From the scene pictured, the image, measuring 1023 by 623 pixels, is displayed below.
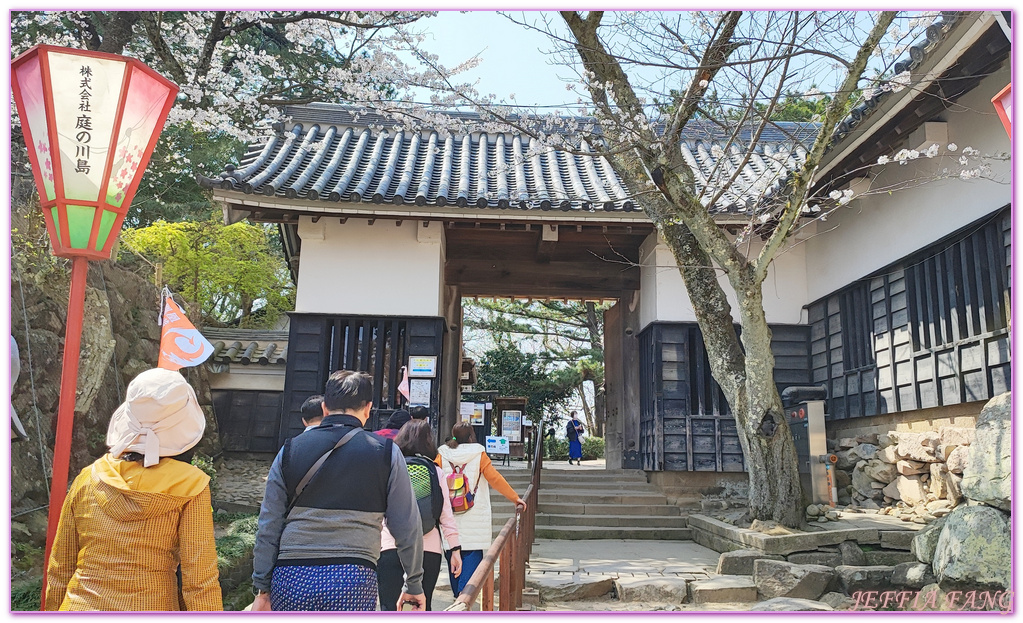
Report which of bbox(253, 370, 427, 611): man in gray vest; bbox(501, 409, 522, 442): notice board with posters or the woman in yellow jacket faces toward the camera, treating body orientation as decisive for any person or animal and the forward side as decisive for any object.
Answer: the notice board with posters

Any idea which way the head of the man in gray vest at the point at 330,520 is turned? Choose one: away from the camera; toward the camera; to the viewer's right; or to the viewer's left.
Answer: away from the camera

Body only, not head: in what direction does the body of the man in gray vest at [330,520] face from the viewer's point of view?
away from the camera

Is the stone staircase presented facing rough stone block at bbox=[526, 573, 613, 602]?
yes

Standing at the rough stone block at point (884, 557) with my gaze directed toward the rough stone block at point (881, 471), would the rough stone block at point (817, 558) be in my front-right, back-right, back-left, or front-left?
back-left

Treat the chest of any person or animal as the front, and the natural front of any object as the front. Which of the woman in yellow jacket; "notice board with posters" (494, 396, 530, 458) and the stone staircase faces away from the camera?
the woman in yellow jacket

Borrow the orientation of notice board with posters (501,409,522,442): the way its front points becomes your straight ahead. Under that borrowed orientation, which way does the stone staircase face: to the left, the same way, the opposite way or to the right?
the same way

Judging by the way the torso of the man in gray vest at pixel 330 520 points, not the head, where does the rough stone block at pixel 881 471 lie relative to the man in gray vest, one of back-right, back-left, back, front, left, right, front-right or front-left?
front-right

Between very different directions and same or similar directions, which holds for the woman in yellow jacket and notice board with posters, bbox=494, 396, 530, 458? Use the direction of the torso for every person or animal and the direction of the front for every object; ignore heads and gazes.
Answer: very different directions

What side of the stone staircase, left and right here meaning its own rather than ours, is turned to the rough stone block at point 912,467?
left

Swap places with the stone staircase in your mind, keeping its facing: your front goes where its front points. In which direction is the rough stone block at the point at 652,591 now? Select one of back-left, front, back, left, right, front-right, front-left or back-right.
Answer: front

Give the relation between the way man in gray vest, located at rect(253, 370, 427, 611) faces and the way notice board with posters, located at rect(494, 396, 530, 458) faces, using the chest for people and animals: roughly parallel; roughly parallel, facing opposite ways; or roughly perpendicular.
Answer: roughly parallel, facing opposite ways

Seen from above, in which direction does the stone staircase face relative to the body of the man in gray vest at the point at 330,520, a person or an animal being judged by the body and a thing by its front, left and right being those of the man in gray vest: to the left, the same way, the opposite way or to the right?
the opposite way

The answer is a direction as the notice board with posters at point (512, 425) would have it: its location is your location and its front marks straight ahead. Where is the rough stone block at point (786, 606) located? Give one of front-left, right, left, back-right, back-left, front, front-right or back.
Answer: front

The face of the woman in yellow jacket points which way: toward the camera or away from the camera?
away from the camera

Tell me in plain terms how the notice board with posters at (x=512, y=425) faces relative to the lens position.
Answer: facing the viewer

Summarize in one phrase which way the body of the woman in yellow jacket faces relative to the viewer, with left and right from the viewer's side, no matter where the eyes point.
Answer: facing away from the viewer

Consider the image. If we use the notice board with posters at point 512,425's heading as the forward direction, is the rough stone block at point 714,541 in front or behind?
in front

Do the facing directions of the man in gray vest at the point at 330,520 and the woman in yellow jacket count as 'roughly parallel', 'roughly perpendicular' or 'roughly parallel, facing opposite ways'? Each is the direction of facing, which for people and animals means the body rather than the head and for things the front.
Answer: roughly parallel

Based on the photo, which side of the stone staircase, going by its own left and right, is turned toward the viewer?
front

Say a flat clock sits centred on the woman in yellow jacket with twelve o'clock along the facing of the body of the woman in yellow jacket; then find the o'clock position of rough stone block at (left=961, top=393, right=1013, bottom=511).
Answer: The rough stone block is roughly at 3 o'clock from the woman in yellow jacket.
